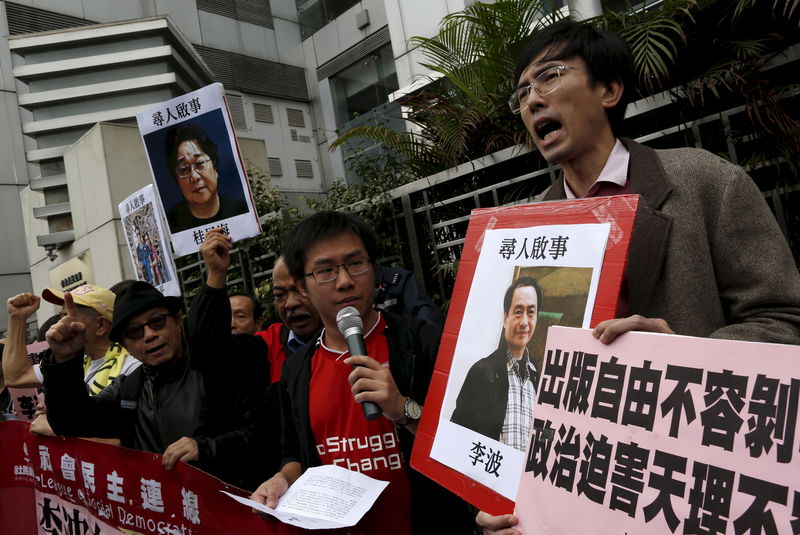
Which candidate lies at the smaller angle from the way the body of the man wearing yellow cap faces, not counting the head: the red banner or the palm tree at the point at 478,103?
the red banner

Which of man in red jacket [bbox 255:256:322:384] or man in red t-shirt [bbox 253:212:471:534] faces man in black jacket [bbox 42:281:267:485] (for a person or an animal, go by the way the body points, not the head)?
man in red jacket [bbox 255:256:322:384]

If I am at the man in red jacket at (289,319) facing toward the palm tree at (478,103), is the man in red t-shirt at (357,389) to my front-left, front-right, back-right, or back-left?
back-right

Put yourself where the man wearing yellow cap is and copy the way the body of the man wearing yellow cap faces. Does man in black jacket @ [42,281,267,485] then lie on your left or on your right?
on your left

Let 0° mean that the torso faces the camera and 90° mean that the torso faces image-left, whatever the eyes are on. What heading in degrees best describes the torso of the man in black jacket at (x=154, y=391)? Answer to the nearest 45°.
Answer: approximately 45°

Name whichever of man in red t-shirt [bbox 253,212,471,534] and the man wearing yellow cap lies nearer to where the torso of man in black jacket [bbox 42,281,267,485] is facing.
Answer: the man in red t-shirt

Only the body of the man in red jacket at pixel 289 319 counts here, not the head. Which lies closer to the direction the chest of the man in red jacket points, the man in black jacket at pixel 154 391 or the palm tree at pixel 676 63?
the man in black jacket
